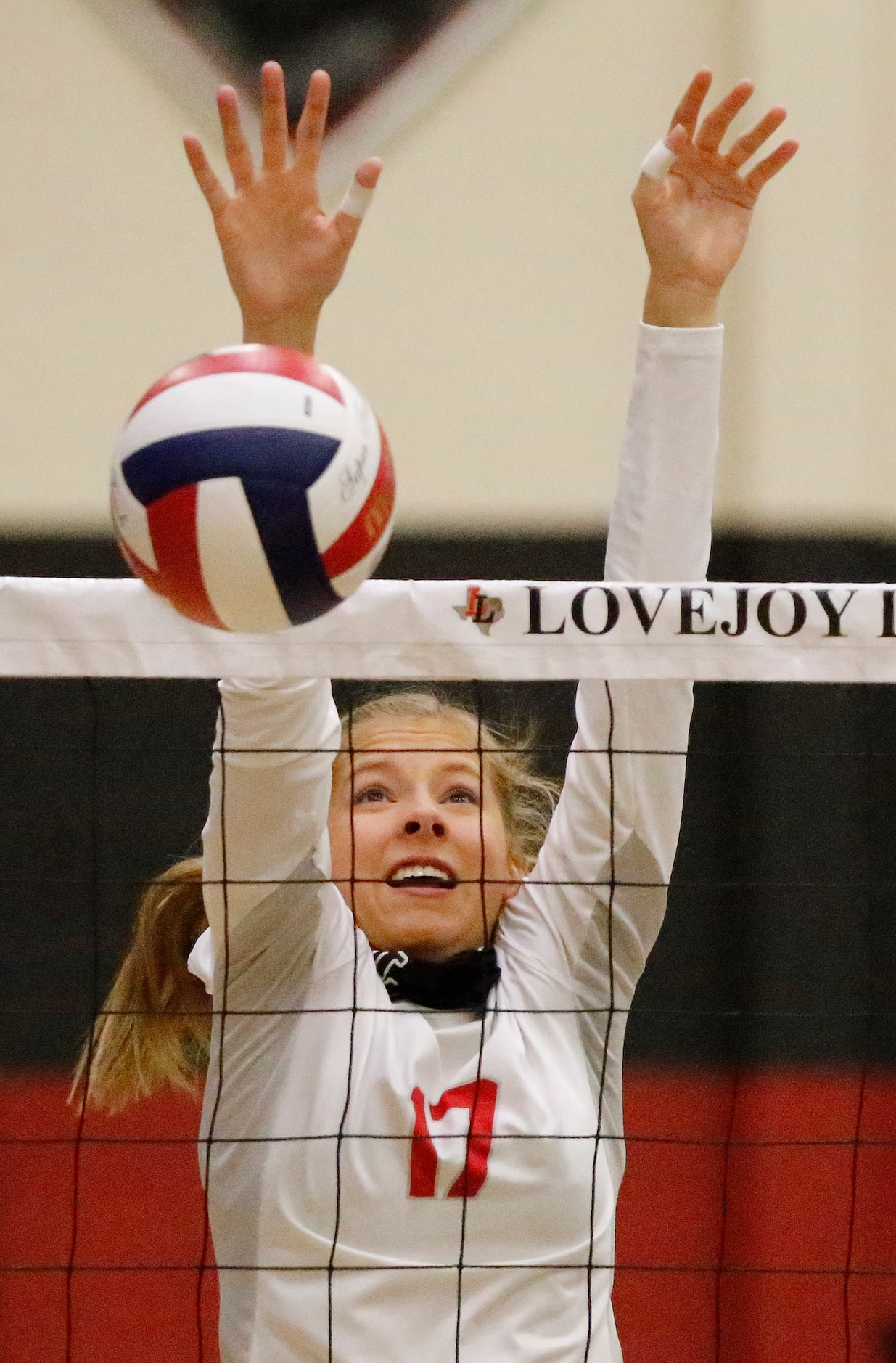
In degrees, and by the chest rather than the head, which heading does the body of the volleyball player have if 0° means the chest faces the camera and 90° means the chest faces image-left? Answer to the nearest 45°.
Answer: approximately 0°
